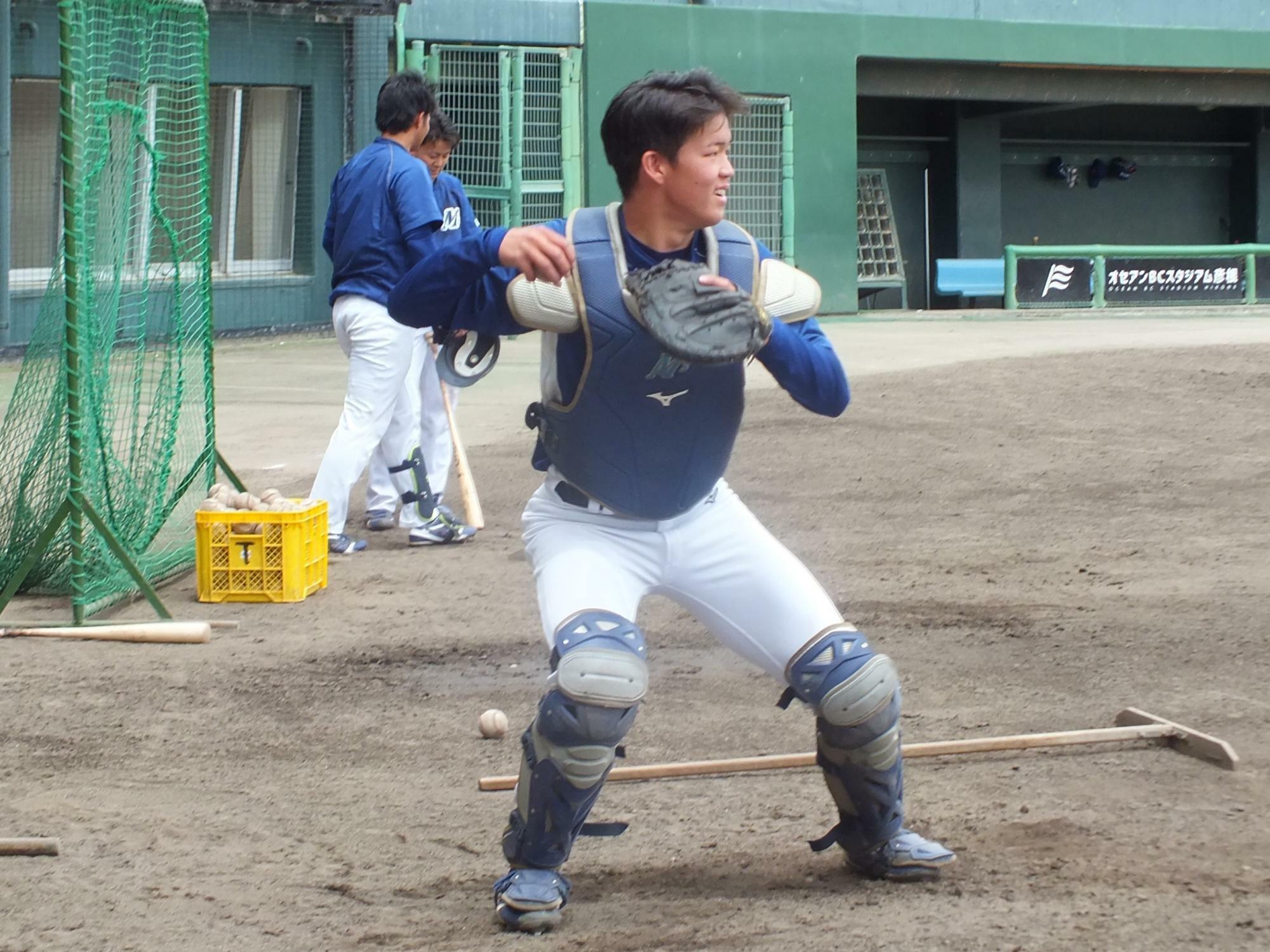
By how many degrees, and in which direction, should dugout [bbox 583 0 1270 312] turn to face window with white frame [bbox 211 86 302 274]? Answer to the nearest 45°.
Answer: approximately 45° to its right

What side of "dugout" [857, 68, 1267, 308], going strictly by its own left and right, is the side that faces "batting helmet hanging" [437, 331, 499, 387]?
front

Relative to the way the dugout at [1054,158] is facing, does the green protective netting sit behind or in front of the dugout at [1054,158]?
in front

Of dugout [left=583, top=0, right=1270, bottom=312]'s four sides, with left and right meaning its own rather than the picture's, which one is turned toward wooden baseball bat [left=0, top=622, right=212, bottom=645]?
front

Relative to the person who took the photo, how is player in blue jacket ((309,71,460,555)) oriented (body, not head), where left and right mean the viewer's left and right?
facing away from the viewer and to the right of the viewer

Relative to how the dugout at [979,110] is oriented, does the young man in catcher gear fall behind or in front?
in front

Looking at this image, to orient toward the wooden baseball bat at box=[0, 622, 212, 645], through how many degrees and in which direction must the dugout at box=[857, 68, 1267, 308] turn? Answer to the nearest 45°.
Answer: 0° — it already faces it

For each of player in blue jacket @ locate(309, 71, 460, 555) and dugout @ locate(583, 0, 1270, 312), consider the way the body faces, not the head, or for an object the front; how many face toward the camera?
1

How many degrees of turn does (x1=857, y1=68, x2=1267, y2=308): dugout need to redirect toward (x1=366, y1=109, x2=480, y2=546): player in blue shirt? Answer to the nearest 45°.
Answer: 0° — it already faces them

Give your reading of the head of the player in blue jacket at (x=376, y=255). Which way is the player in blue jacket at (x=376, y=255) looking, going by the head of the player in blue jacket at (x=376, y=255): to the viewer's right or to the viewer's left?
to the viewer's right

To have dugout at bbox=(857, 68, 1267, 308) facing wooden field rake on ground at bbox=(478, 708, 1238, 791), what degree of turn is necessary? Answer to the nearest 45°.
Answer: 0° — it already faces it

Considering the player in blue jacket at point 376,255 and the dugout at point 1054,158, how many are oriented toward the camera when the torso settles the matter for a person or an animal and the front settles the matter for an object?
1
